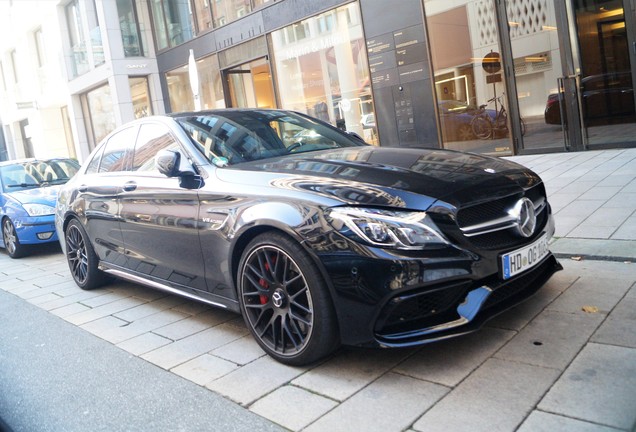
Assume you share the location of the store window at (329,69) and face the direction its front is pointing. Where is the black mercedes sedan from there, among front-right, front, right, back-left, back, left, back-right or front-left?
front-left

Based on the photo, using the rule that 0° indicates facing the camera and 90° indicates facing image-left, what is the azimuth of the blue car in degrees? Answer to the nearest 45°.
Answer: approximately 315°

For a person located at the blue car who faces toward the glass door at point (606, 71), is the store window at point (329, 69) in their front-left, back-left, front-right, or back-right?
front-left

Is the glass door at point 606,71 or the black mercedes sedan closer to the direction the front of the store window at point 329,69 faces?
the black mercedes sedan

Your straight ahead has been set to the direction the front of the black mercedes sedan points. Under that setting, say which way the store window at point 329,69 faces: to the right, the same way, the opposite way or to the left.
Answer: to the right

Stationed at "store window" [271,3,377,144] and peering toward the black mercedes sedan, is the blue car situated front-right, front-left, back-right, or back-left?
front-right

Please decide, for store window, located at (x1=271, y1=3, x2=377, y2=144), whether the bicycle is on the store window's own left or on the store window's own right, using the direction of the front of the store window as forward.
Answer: on the store window's own left

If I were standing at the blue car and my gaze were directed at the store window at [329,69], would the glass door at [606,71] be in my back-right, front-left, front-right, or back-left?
front-right

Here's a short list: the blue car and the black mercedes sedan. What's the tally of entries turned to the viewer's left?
0

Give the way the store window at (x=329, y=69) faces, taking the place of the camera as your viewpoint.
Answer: facing the viewer and to the left of the viewer

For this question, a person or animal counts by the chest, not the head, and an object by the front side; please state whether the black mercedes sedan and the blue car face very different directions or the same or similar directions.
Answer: same or similar directions

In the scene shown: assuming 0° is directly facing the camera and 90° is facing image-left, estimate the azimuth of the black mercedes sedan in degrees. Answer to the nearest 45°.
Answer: approximately 315°

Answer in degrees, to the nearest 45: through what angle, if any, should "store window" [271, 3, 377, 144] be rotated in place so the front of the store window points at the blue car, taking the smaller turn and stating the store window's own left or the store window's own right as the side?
0° — it already faces it
